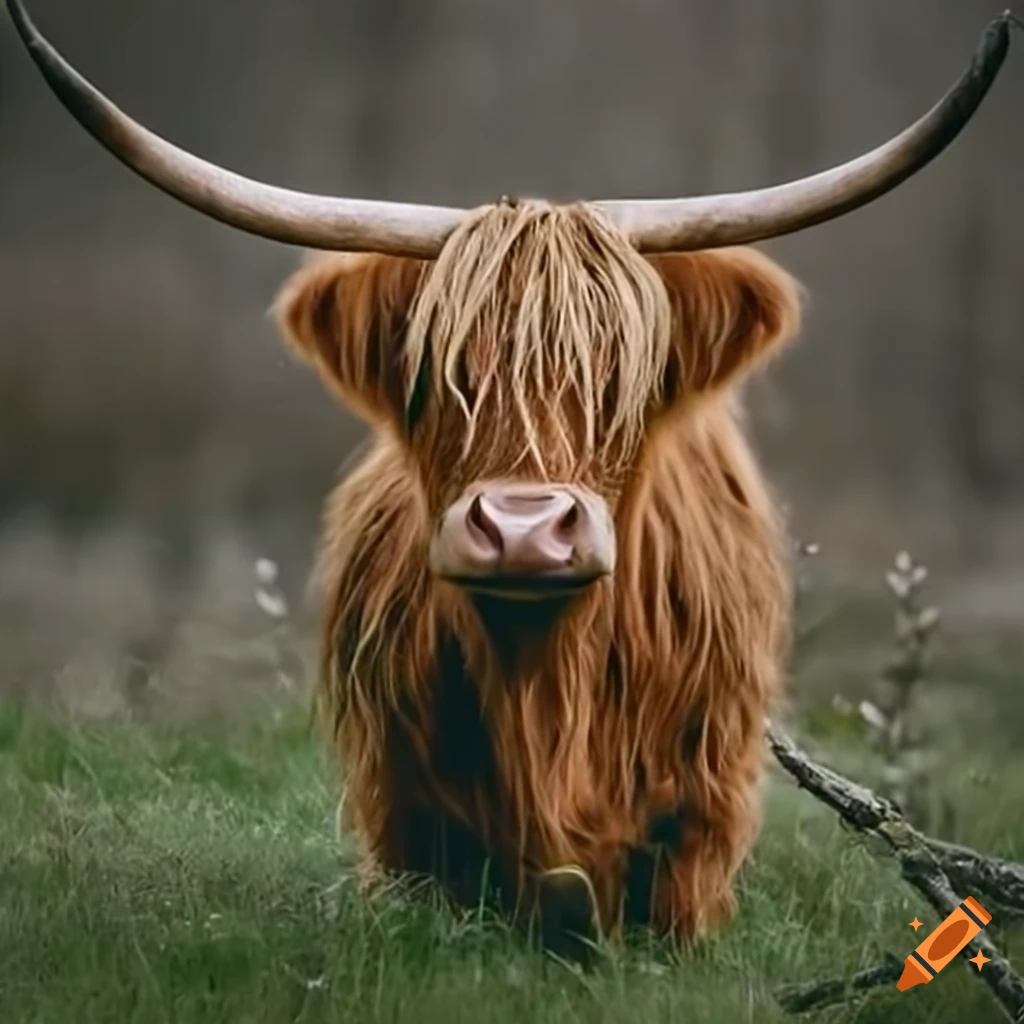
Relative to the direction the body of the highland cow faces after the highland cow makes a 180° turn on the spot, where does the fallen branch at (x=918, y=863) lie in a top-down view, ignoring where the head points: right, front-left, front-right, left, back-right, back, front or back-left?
right

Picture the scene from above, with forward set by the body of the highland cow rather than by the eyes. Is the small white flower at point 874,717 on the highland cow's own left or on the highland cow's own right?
on the highland cow's own left

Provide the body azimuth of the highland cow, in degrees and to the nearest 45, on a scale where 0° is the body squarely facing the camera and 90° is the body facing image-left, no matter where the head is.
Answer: approximately 0°
